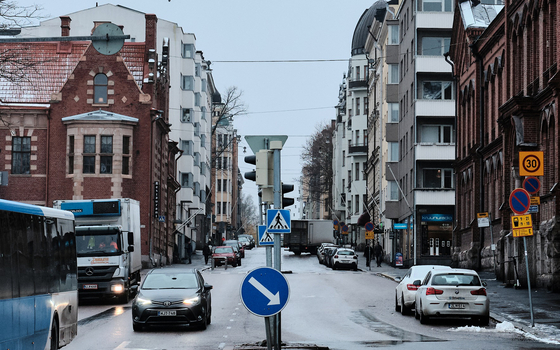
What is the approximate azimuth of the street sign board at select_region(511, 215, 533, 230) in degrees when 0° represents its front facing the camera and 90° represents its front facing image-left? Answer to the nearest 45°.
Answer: approximately 0°

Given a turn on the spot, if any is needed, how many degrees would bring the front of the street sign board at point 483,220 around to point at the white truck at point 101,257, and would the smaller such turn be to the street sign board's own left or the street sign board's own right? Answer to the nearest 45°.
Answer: approximately 45° to the street sign board's own right

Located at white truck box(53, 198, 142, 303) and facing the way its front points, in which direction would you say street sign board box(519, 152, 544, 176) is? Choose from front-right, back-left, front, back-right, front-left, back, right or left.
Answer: front-left

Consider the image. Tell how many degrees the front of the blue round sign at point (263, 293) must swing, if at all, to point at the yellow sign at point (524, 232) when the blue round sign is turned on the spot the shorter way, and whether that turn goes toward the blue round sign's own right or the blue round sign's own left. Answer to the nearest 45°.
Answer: approximately 135° to the blue round sign's own left

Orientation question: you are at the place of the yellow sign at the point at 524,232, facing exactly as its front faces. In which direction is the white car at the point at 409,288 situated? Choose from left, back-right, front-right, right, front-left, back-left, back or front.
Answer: back-right

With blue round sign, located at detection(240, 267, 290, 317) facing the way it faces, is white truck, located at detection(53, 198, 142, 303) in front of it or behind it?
behind

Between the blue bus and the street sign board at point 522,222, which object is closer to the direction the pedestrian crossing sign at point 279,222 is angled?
the blue bus

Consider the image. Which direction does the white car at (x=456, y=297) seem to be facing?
away from the camera

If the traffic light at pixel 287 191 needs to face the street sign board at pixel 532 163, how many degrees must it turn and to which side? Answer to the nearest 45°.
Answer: approximately 45° to its left
